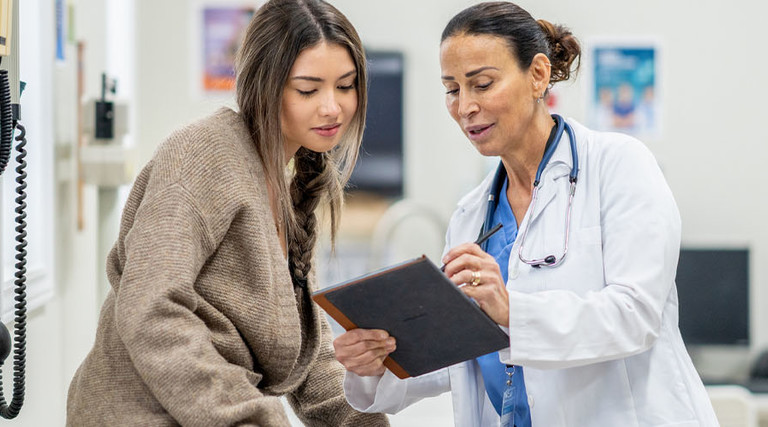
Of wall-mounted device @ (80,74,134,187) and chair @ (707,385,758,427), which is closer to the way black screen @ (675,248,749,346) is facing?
the chair

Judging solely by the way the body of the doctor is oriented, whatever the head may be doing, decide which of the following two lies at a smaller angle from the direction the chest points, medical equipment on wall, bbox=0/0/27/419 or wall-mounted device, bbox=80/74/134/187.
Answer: the medical equipment on wall

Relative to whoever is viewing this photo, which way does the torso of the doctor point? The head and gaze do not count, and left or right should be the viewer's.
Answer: facing the viewer and to the left of the viewer

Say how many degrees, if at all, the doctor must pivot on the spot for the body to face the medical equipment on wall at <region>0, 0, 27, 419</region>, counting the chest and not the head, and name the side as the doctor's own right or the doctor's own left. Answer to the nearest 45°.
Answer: approximately 45° to the doctor's own right

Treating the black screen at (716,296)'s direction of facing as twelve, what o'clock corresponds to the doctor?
The doctor is roughly at 12 o'clock from the black screen.

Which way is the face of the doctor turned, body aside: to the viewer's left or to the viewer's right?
to the viewer's left

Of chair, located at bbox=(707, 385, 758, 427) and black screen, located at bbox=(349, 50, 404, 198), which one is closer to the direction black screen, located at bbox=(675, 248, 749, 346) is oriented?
the chair

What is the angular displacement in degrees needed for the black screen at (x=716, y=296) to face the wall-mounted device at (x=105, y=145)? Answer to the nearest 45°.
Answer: approximately 45° to its right

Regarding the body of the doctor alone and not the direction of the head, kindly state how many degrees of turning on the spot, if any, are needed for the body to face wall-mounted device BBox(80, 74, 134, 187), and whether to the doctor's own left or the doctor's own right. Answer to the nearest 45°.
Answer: approximately 90° to the doctor's own right

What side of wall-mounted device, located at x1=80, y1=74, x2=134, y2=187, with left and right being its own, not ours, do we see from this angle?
front

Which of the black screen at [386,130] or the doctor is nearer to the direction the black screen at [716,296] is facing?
the doctor

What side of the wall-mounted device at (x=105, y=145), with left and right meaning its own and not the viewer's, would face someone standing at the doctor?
front

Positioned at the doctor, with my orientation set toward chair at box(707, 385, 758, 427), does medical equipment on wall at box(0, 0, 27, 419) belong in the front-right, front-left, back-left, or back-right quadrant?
back-left

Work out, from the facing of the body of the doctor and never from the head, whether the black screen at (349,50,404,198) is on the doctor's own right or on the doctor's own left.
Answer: on the doctor's own right
